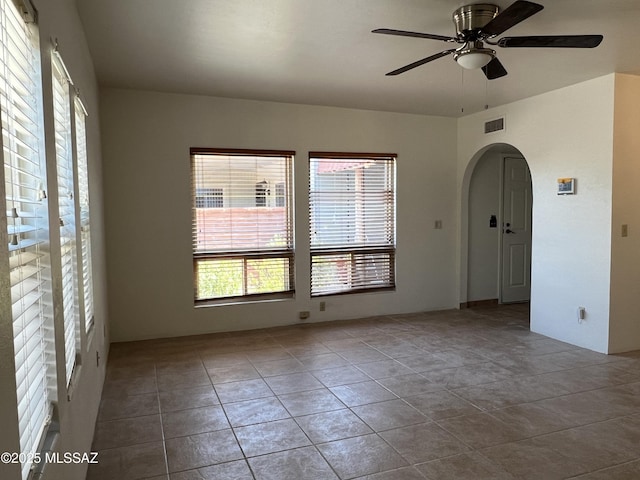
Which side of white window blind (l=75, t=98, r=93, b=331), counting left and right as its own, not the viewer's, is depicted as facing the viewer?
right

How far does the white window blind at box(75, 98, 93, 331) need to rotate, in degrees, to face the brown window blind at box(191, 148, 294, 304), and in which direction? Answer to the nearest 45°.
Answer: approximately 45° to its left

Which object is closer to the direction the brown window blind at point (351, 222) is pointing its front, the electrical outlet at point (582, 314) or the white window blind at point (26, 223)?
the white window blind

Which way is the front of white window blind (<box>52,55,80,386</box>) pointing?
to the viewer's right

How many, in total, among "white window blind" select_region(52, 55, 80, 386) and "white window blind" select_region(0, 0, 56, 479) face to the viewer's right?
2

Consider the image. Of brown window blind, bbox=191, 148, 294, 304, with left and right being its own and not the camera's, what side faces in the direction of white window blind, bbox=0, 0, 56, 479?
front

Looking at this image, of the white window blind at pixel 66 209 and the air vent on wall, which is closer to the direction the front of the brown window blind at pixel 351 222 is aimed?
the white window blind

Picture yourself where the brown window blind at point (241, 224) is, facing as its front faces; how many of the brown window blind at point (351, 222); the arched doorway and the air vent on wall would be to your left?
3

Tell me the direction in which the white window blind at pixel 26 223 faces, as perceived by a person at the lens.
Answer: facing to the right of the viewer
